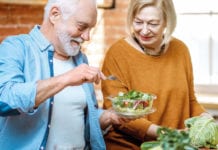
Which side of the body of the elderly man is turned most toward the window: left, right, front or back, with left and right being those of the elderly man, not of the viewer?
left

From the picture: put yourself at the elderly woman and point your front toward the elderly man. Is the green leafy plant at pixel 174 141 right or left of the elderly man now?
left

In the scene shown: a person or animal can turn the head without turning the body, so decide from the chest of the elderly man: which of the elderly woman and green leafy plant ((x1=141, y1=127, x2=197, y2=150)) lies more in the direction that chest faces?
the green leafy plant

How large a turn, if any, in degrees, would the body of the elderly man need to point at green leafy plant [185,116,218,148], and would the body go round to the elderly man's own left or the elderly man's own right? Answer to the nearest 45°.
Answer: approximately 45° to the elderly man's own left

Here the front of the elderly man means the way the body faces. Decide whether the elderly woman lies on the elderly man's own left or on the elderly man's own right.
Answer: on the elderly man's own left

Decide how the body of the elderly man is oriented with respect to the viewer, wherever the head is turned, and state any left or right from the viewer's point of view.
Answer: facing the viewer and to the right of the viewer

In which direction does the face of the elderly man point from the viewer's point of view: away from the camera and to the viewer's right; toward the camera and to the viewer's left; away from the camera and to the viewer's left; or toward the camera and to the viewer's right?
toward the camera and to the viewer's right

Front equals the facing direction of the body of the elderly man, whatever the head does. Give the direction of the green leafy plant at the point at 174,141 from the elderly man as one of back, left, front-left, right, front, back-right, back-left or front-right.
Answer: front
